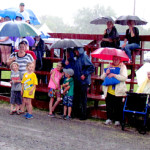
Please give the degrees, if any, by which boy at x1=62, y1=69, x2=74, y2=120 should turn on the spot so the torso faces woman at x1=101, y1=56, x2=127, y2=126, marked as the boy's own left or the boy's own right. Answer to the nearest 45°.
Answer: approximately 90° to the boy's own left

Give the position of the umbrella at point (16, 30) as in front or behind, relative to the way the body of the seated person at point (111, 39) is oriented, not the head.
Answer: in front

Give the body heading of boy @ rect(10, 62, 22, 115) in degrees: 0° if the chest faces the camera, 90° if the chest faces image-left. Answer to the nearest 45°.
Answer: approximately 0°

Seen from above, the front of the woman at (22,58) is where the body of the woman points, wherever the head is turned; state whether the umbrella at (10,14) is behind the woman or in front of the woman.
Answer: behind

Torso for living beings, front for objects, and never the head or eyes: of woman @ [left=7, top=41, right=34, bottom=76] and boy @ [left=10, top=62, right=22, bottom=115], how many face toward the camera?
2

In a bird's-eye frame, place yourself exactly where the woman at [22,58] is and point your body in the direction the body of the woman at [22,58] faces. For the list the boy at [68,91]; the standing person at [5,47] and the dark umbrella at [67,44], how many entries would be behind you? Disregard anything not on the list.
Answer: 1

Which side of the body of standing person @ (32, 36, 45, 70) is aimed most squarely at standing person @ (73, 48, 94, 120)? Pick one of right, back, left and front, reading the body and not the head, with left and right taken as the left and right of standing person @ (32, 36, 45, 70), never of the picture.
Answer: left

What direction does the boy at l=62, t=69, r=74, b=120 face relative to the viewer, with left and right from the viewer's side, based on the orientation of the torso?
facing the viewer and to the left of the viewer

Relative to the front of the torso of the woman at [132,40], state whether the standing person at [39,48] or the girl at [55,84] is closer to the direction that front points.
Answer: the girl

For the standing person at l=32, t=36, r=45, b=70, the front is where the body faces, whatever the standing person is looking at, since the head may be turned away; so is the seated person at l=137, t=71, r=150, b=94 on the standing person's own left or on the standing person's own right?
on the standing person's own left

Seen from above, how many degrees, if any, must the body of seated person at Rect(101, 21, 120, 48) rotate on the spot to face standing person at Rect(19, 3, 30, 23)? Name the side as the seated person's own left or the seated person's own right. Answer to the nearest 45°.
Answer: approximately 90° to the seated person's own right
